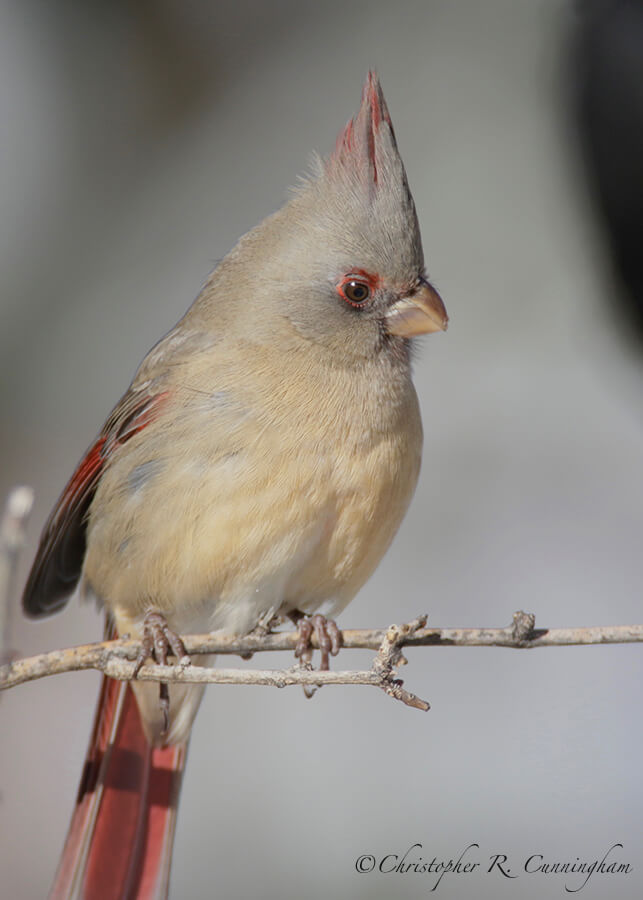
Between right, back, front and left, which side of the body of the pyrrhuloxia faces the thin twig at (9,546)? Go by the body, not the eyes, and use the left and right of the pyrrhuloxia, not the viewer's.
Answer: right

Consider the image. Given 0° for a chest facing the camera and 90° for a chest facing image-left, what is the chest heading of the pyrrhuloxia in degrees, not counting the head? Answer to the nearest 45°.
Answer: approximately 315°
